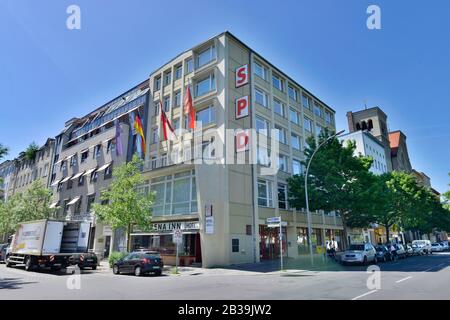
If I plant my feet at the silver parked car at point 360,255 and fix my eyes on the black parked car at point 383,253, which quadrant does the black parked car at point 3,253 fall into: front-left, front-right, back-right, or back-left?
back-left

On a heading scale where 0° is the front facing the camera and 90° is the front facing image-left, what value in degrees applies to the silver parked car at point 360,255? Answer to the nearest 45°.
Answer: approximately 45°

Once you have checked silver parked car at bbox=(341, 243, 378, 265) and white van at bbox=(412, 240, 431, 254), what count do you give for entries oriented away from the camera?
0

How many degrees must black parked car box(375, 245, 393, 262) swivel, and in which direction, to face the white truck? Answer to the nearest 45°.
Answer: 0° — it already faces it

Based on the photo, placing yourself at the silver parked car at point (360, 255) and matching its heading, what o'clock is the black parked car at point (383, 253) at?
The black parked car is roughly at 5 o'clock from the silver parked car.

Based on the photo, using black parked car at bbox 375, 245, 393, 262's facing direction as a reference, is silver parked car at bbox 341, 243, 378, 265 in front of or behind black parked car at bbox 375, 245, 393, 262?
in front

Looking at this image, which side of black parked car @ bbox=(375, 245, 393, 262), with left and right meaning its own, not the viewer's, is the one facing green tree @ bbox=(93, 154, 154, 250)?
front
